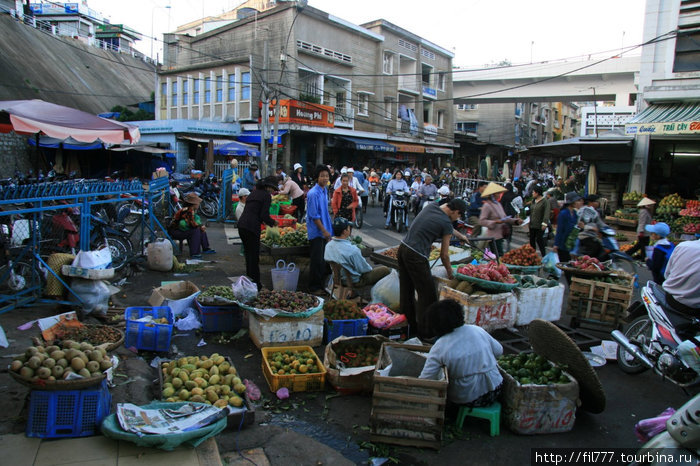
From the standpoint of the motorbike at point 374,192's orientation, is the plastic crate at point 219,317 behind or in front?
in front

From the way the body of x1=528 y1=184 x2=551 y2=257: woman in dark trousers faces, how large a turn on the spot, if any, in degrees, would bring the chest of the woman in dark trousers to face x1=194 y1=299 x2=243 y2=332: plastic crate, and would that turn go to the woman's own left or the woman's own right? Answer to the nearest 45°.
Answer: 0° — they already face it

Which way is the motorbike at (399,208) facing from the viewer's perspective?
toward the camera

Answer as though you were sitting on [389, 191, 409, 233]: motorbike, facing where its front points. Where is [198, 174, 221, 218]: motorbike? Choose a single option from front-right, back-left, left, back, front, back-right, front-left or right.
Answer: right

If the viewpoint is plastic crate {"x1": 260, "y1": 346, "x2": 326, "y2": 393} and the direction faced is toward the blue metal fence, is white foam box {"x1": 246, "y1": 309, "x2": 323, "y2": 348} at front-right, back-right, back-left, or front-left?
front-right

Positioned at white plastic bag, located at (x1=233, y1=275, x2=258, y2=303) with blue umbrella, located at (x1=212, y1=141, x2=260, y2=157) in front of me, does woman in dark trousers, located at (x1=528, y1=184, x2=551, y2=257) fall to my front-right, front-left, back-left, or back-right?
front-right

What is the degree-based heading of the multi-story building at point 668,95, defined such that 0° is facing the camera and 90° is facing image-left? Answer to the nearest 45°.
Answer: approximately 45°

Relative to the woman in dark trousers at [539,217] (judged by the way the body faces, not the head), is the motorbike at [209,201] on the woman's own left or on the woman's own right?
on the woman's own right

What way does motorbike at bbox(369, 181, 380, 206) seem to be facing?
toward the camera

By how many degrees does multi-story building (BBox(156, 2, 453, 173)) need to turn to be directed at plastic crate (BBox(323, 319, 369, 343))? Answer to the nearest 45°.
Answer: approximately 45° to its right

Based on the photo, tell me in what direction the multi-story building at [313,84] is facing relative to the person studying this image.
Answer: facing the viewer and to the right of the viewer

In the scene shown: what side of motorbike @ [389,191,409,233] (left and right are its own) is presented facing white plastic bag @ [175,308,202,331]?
front

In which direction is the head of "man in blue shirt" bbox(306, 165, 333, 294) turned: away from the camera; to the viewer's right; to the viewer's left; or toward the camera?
toward the camera
